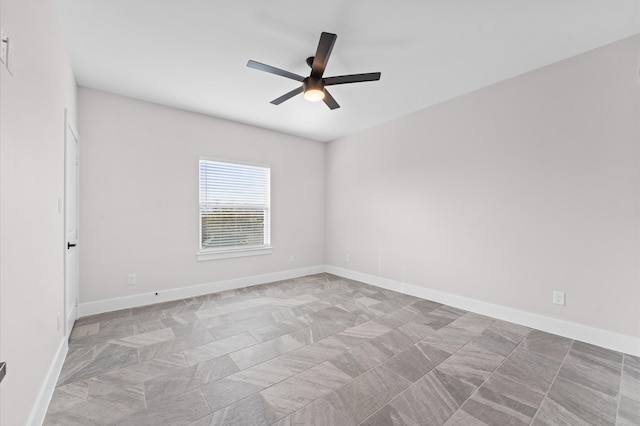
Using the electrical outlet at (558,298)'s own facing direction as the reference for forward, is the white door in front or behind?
in front

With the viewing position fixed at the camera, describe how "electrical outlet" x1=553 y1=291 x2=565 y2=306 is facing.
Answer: facing the viewer and to the left of the viewer

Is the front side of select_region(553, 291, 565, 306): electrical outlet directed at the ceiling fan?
yes
